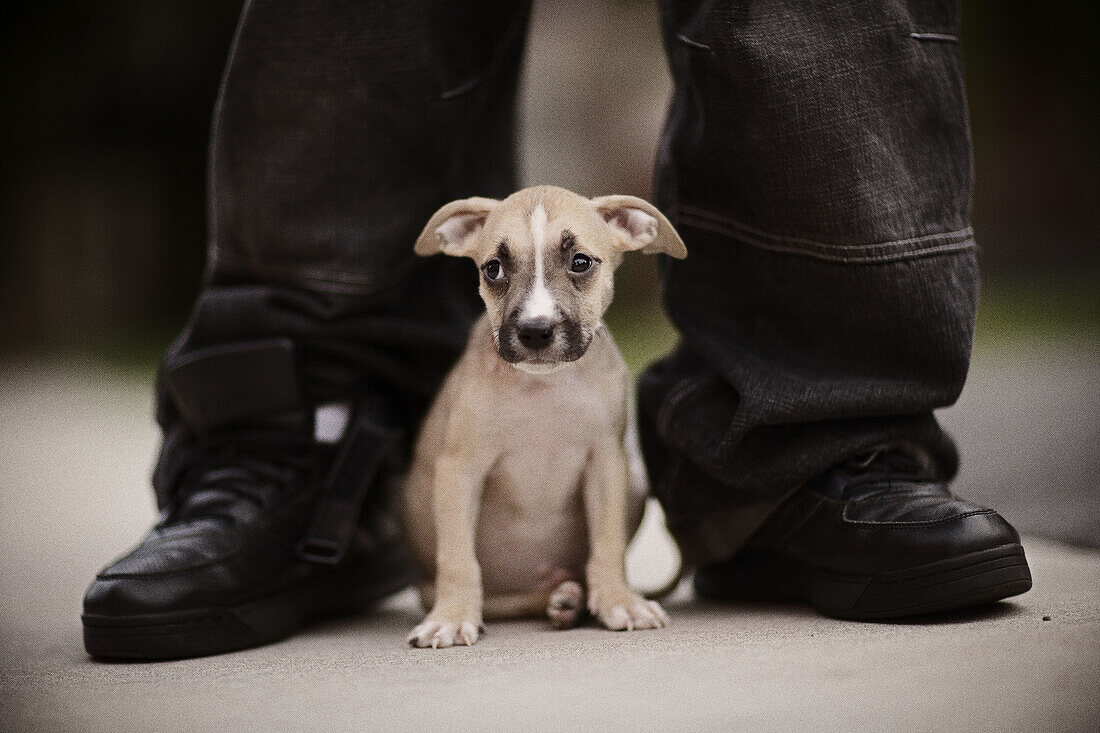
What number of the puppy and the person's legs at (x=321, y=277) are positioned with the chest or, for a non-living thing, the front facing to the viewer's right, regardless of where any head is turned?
0

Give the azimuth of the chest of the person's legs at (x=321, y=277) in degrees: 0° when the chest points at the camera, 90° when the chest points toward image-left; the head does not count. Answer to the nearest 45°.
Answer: approximately 45°

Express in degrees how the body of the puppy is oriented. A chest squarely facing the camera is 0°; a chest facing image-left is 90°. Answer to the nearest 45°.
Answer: approximately 0°
